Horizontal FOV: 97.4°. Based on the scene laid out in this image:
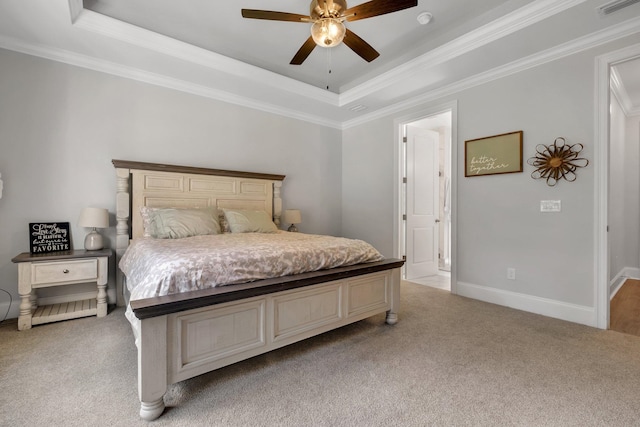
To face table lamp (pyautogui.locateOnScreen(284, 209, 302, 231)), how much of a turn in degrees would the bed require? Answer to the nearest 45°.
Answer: approximately 135° to its left

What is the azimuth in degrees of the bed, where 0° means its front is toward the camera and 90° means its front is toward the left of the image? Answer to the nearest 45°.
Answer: approximately 315°

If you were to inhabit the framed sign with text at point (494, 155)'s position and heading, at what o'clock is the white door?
The white door is roughly at 3 o'clock from the framed sign with text.

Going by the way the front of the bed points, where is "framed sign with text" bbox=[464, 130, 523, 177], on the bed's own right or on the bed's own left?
on the bed's own left

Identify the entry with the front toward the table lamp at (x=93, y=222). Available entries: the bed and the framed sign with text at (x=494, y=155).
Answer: the framed sign with text

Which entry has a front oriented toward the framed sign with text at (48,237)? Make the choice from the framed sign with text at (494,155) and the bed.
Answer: the framed sign with text at (494,155)

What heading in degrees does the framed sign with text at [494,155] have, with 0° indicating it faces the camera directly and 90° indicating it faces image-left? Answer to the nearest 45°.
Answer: approximately 45°

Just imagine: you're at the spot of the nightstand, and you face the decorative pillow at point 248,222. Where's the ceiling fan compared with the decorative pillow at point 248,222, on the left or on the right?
right

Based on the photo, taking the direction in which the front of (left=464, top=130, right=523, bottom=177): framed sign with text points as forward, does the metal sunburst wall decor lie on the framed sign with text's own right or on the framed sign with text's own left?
on the framed sign with text's own left
